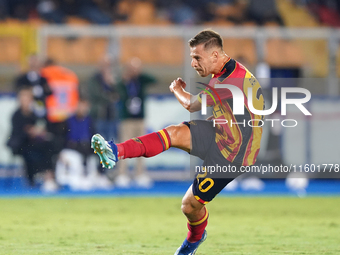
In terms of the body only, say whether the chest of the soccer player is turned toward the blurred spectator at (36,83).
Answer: no

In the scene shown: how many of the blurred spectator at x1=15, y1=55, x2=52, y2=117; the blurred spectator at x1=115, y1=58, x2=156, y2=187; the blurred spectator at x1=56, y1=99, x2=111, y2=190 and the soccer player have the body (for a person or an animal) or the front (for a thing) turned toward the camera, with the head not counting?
3

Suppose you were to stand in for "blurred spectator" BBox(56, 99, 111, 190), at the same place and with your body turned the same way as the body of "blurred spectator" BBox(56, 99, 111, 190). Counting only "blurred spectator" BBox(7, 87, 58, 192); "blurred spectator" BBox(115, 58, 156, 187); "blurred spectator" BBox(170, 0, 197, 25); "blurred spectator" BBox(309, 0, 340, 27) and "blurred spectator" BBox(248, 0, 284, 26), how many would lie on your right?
1

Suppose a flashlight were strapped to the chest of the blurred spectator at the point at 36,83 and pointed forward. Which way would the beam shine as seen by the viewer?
toward the camera

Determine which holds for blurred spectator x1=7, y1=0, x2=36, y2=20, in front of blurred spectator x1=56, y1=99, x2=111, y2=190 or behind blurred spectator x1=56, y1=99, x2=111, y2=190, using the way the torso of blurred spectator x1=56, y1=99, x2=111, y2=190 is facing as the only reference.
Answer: behind

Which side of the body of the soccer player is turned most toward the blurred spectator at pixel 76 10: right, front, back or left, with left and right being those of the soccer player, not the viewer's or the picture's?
right

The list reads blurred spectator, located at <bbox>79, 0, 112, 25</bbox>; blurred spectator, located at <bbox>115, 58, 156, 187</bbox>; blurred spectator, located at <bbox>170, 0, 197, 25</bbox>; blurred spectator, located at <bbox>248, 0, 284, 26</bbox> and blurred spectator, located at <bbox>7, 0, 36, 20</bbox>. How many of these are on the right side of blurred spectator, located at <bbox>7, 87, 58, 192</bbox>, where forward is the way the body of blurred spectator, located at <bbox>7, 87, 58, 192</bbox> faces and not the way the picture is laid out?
0

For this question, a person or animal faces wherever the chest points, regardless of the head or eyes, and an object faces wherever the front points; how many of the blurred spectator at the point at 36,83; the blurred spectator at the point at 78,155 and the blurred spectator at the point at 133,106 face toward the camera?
3

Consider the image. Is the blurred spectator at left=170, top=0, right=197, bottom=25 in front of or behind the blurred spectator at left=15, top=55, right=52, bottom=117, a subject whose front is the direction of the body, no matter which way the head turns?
behind

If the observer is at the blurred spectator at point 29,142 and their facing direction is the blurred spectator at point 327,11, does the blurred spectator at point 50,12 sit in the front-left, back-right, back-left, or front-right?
front-left

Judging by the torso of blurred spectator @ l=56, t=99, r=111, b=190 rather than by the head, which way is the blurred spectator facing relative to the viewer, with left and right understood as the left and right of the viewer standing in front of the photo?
facing the viewer

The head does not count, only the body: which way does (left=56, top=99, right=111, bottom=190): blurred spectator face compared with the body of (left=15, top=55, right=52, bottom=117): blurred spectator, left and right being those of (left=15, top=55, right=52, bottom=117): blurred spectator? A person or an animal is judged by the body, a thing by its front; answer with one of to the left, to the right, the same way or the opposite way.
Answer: the same way

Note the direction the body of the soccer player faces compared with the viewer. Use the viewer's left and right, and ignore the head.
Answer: facing to the left of the viewer

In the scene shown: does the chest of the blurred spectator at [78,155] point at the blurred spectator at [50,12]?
no

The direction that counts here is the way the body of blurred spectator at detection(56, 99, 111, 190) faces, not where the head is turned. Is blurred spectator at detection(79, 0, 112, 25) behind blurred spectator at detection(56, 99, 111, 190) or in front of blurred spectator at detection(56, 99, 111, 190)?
behind

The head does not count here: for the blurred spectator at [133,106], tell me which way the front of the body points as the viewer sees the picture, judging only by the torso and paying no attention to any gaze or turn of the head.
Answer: toward the camera

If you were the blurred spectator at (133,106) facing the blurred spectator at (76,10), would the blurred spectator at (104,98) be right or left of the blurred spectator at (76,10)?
left

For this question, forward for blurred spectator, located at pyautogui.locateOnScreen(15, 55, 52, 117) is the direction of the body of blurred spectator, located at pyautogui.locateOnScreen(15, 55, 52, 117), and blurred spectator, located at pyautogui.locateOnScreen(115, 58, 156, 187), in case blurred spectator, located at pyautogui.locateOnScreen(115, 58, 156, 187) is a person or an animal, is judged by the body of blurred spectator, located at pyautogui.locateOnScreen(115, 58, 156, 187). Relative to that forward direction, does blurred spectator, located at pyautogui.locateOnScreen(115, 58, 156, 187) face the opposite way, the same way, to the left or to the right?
the same way

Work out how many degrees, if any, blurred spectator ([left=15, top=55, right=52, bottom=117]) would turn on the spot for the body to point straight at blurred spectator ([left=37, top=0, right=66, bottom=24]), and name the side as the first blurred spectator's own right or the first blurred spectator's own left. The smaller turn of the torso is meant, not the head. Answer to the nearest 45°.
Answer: approximately 180°

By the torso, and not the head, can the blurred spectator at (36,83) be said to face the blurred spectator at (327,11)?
no

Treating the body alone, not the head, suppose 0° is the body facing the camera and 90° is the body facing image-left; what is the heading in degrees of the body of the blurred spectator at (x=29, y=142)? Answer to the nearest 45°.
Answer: approximately 315°
